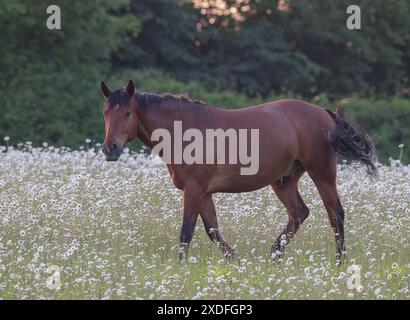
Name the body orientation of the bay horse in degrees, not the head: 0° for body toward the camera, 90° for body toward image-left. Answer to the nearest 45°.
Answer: approximately 90°
